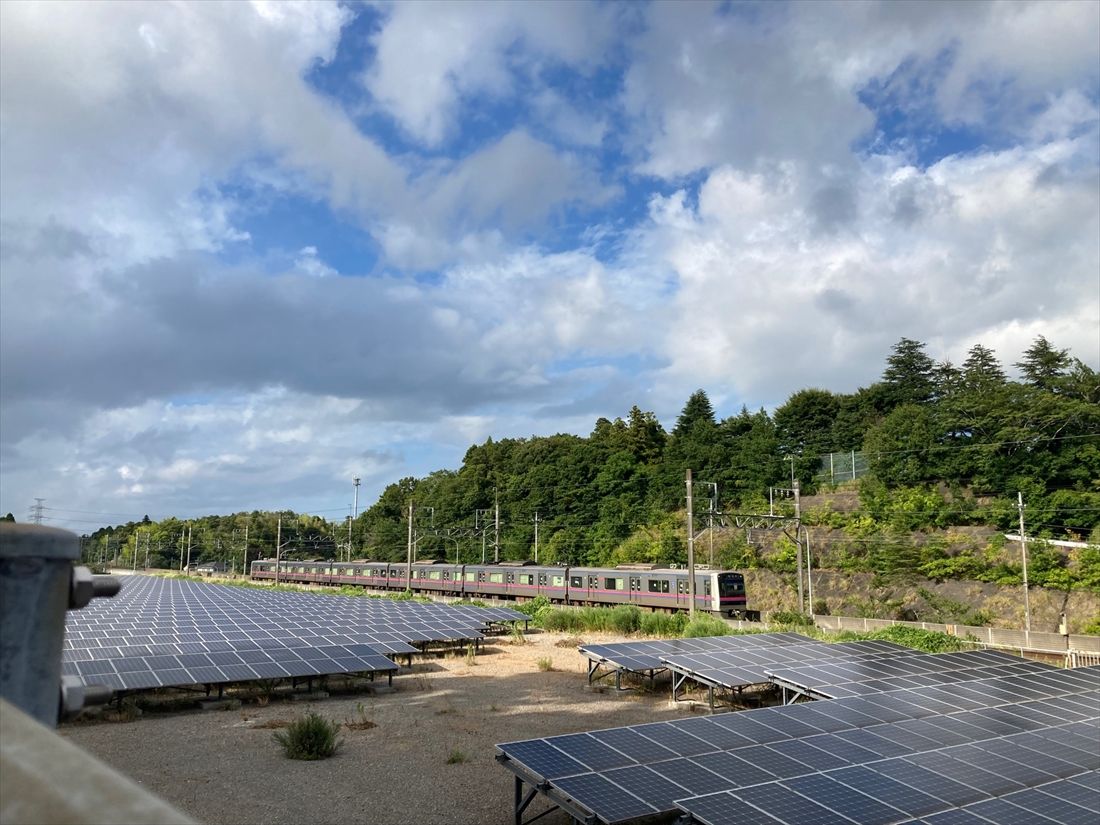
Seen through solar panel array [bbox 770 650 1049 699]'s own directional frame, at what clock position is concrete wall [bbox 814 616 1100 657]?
The concrete wall is roughly at 8 o'clock from the solar panel array.

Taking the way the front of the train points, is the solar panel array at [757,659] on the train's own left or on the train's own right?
on the train's own right

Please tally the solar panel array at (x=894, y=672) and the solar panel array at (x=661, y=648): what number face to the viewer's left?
0

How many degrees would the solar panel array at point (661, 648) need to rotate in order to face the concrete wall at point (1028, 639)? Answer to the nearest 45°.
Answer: approximately 90° to its left

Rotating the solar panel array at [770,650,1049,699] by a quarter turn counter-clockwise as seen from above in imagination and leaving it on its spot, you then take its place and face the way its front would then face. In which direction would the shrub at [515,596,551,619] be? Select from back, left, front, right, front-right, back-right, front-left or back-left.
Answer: left

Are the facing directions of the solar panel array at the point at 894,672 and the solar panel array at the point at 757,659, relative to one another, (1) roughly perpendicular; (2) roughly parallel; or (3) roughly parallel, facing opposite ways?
roughly parallel

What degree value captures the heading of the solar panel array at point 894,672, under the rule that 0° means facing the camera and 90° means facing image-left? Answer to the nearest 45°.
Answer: approximately 315°

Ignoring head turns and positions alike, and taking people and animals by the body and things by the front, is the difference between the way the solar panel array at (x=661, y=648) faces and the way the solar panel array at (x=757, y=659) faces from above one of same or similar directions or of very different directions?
same or similar directions

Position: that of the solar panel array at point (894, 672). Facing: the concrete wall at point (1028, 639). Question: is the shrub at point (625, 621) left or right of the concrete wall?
left

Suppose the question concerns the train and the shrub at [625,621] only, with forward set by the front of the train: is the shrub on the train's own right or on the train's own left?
on the train's own right

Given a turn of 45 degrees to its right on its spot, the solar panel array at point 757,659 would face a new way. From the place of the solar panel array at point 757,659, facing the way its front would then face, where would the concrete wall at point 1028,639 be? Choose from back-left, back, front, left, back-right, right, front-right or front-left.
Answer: back-left

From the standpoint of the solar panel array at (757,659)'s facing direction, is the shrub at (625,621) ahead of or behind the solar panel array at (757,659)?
behind

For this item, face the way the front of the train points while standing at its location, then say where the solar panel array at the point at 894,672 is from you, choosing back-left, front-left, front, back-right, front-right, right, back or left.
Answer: front-right
